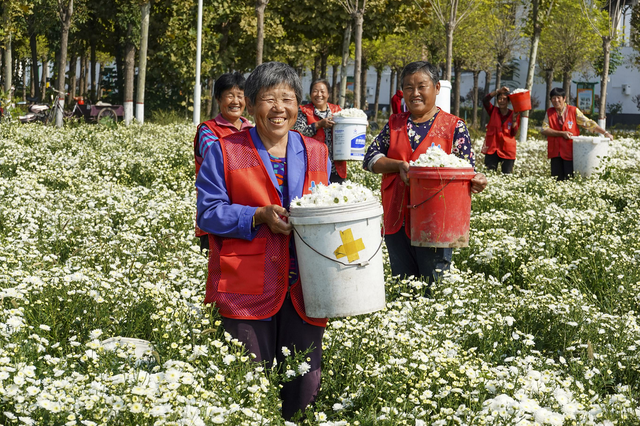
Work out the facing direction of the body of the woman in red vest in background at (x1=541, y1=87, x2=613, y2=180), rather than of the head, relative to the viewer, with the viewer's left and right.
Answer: facing the viewer

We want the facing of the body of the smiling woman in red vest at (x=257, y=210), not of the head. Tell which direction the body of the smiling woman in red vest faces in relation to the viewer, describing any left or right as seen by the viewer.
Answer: facing the viewer and to the right of the viewer

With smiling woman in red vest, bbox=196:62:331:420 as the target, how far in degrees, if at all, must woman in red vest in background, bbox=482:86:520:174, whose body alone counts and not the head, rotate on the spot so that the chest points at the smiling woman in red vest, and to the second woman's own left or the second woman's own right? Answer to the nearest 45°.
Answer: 0° — they already face them

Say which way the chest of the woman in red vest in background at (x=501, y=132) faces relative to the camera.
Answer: toward the camera

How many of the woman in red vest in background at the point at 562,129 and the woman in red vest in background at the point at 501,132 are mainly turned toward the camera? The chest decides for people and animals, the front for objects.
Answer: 2

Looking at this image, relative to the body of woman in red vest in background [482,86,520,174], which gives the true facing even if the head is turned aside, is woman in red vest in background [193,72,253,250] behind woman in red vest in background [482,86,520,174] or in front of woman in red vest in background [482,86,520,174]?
in front

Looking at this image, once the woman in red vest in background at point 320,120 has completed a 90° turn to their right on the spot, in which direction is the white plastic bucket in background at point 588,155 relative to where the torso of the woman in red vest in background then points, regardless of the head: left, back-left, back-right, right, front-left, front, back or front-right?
back-right

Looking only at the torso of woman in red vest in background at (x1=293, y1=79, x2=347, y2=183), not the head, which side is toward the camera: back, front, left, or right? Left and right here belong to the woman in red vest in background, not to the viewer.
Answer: front

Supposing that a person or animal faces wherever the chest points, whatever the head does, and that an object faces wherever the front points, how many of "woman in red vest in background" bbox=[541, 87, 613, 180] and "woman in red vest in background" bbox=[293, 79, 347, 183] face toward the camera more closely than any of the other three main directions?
2

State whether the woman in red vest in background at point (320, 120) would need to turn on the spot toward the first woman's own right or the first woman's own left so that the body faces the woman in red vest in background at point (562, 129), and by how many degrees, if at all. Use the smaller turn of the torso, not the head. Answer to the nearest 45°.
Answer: approximately 135° to the first woman's own left
